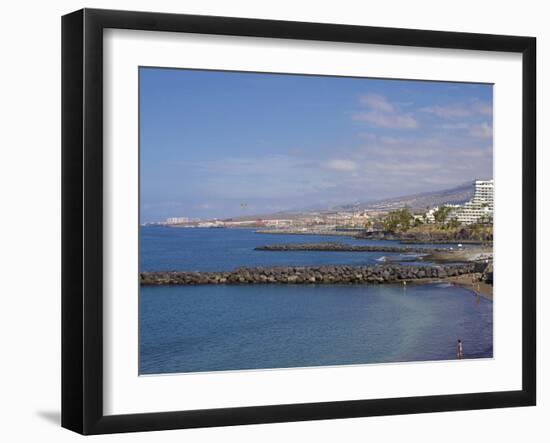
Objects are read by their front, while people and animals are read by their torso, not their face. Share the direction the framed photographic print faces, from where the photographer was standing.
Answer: facing the viewer and to the right of the viewer
